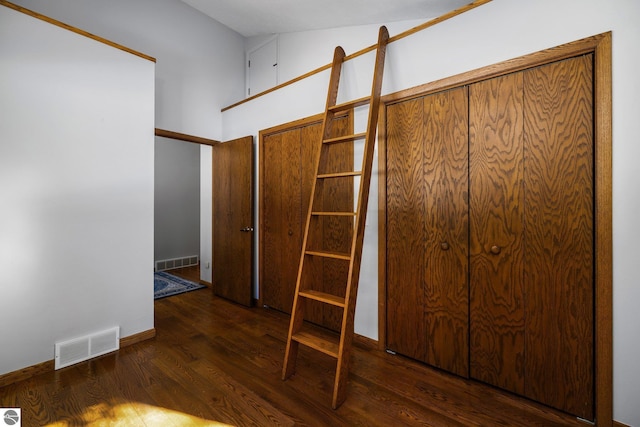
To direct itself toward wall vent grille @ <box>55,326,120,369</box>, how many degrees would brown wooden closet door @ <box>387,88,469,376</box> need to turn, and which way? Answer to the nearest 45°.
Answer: approximately 45° to its right

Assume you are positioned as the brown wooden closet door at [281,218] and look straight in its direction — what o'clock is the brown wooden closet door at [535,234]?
the brown wooden closet door at [535,234] is roughly at 9 o'clock from the brown wooden closet door at [281,218].

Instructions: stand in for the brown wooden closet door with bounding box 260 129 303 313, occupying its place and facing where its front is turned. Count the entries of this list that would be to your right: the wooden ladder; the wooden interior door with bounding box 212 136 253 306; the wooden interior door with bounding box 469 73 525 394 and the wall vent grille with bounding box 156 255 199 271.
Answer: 2

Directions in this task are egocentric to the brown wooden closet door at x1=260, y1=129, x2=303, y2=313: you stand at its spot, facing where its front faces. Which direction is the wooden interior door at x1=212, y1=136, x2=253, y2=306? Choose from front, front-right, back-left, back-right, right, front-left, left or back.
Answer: right

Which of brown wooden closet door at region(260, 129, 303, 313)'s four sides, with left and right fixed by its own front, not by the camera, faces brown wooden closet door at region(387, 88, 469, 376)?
left

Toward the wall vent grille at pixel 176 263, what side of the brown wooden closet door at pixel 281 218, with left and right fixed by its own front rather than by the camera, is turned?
right

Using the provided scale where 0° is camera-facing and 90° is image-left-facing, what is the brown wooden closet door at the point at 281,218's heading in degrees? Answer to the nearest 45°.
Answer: approximately 45°
